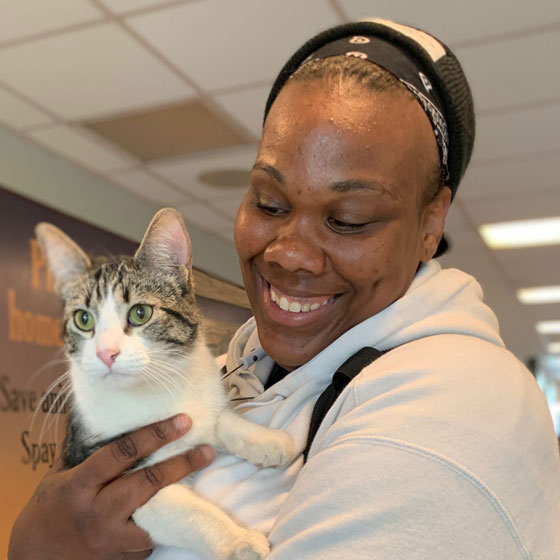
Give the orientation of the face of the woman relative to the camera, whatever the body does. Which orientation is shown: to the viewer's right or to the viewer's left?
to the viewer's left

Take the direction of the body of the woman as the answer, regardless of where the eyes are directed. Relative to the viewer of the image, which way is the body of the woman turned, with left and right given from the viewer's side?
facing the viewer and to the left of the viewer
